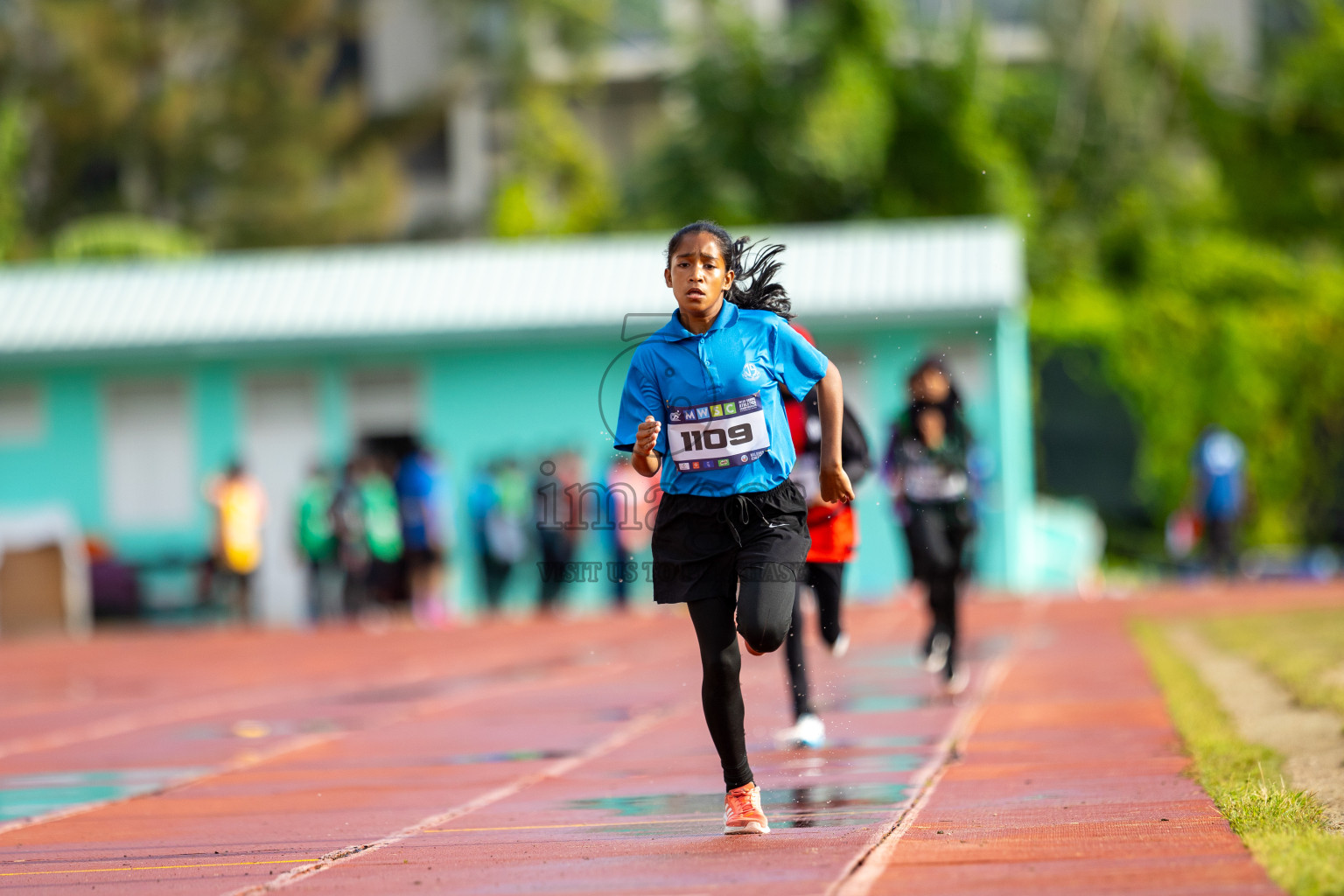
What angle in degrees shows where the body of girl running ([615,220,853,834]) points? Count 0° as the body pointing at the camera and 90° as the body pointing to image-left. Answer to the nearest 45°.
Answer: approximately 0°

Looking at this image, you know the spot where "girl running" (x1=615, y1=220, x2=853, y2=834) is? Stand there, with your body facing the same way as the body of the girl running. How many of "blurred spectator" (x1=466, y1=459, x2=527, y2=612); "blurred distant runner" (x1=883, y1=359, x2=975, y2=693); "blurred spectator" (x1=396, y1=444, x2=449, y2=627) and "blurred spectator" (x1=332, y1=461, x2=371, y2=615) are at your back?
4

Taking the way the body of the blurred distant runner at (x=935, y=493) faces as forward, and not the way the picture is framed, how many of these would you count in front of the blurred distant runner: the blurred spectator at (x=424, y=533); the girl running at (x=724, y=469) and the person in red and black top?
2

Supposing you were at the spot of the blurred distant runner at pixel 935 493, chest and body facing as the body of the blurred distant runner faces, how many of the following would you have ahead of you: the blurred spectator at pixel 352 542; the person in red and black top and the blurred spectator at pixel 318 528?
1

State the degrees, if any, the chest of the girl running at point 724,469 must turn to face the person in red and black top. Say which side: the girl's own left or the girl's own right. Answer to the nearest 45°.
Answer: approximately 180°

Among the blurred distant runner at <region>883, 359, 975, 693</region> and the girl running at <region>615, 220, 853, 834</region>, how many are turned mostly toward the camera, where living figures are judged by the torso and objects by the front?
2

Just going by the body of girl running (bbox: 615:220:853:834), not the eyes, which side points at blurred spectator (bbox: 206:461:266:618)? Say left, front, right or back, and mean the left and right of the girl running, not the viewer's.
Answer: back

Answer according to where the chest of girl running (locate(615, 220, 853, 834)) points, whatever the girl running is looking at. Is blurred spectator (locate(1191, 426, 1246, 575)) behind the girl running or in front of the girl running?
behind
